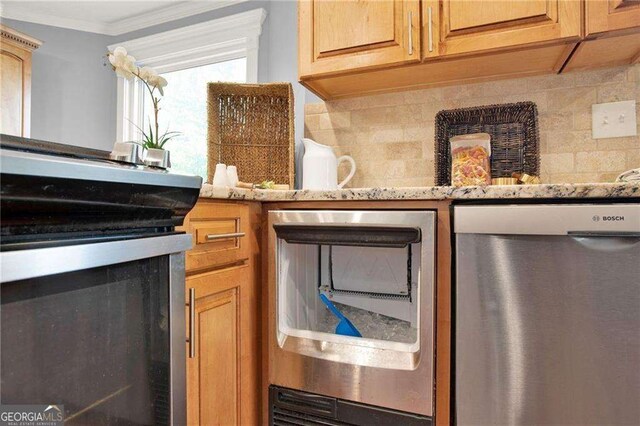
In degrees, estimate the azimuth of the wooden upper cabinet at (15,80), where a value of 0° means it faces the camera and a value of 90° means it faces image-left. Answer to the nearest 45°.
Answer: approximately 315°

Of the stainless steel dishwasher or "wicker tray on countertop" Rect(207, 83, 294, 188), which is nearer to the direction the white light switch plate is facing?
the stainless steel dishwasher

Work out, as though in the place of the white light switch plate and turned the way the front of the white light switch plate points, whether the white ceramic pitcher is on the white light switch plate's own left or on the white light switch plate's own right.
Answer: on the white light switch plate's own right

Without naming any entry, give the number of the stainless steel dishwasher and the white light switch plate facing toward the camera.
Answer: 2

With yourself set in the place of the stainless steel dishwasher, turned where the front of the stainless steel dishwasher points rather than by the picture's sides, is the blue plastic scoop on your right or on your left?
on your right

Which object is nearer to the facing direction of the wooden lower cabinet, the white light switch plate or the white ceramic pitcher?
the white light switch plate

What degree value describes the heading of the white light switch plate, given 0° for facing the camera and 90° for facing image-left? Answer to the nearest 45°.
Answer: approximately 0°

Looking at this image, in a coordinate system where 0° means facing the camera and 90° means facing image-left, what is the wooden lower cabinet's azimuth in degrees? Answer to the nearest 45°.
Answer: approximately 315°

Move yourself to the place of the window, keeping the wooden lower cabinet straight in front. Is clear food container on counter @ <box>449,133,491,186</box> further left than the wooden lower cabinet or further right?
left
